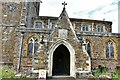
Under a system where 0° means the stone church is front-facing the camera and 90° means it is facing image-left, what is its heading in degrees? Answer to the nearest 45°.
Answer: approximately 0°
